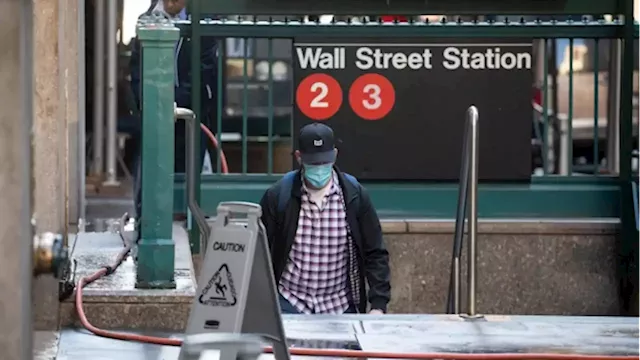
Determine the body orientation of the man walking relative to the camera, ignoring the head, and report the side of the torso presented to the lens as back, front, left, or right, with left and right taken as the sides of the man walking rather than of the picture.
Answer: front

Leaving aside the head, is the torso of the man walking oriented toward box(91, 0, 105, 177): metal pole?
no

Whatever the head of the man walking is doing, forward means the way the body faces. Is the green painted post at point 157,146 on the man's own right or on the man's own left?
on the man's own right

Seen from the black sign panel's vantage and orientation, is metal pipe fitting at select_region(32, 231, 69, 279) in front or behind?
in front

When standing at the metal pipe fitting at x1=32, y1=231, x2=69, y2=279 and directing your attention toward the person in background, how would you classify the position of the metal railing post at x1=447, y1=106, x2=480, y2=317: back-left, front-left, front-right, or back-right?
front-right

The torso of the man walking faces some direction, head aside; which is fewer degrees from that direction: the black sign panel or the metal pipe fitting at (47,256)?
the metal pipe fitting

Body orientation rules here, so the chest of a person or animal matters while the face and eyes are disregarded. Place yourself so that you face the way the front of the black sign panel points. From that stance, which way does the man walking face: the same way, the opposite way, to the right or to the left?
the same way

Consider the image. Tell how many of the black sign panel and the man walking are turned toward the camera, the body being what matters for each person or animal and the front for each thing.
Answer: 2

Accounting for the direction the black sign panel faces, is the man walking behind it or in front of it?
in front

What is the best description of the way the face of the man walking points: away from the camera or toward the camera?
toward the camera

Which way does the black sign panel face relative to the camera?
toward the camera
